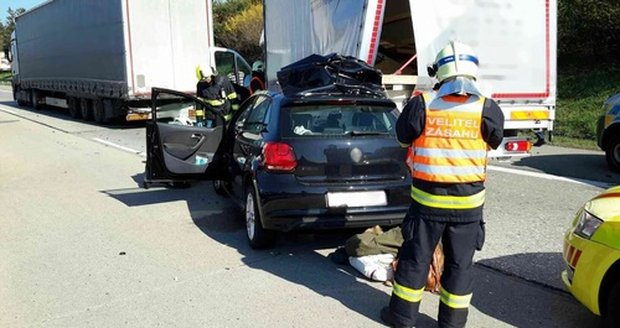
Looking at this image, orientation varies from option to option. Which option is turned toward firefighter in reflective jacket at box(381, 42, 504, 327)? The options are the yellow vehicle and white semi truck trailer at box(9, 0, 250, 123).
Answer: the yellow vehicle

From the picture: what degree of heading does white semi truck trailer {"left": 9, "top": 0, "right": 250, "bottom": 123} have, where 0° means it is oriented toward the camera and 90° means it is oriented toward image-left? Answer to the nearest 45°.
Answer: approximately 135°

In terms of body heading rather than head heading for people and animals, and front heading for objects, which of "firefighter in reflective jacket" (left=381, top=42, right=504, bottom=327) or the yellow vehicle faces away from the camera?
the firefighter in reflective jacket

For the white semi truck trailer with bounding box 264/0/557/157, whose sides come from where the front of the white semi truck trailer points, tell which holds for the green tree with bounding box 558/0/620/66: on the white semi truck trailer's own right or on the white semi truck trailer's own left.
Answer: on the white semi truck trailer's own right

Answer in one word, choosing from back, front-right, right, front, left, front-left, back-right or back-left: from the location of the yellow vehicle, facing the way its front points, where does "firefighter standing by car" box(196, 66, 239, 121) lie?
front-right

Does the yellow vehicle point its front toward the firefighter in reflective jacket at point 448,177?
yes

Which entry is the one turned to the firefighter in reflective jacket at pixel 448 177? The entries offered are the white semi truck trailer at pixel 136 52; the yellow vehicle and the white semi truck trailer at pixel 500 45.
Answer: the yellow vehicle

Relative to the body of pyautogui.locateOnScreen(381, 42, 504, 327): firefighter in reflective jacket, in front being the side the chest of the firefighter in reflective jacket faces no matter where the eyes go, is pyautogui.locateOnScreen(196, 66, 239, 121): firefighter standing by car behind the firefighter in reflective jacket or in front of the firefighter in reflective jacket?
in front

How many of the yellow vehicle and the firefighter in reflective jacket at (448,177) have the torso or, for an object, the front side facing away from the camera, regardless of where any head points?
1

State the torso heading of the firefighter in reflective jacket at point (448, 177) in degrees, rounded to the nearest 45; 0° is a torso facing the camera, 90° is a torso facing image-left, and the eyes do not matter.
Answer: approximately 180°

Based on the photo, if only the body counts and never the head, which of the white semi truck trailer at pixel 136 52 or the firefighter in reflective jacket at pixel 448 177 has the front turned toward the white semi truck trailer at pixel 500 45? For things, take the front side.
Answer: the firefighter in reflective jacket

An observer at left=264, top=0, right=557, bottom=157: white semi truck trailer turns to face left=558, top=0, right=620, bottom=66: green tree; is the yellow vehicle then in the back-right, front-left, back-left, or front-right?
back-right

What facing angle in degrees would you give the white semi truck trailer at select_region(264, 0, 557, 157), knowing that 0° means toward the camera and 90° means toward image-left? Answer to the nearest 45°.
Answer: approximately 135°

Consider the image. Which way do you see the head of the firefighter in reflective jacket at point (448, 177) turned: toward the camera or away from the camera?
away from the camera
